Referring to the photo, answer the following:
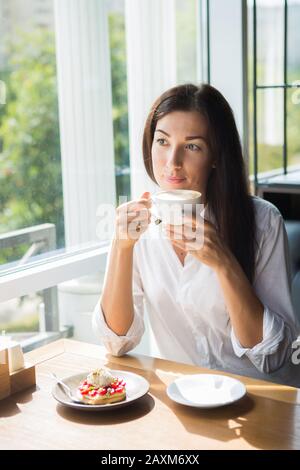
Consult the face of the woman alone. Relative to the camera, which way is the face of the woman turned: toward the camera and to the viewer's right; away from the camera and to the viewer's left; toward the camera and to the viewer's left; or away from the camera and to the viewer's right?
toward the camera and to the viewer's left

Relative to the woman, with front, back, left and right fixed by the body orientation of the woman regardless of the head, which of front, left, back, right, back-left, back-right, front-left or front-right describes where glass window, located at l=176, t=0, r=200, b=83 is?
back-right

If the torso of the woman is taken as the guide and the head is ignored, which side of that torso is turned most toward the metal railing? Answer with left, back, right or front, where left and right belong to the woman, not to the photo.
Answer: right

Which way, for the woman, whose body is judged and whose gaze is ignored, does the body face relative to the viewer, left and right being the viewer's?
facing the viewer and to the left of the viewer

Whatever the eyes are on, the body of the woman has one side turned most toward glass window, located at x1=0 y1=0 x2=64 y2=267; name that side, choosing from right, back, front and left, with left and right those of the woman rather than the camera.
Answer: right
